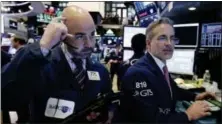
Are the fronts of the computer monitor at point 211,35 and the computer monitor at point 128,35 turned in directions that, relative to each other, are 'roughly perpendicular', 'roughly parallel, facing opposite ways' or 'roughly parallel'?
roughly parallel

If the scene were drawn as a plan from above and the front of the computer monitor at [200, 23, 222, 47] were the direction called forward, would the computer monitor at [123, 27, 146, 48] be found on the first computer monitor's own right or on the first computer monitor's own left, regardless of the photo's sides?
on the first computer monitor's own right

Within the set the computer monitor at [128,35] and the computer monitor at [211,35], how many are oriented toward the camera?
2

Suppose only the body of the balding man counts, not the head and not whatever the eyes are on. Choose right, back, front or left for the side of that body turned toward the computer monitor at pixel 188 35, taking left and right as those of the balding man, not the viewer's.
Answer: left

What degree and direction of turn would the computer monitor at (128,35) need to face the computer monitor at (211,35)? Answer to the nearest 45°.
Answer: approximately 45° to its left

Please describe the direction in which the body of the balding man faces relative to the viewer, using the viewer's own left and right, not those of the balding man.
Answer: facing the viewer and to the right of the viewer

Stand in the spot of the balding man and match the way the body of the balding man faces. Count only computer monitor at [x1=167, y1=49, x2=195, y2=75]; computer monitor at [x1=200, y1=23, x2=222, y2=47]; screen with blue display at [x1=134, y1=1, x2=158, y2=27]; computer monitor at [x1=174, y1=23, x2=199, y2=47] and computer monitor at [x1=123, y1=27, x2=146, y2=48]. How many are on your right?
0

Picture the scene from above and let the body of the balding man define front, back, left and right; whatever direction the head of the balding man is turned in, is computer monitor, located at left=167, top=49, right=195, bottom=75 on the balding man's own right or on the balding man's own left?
on the balding man's own left

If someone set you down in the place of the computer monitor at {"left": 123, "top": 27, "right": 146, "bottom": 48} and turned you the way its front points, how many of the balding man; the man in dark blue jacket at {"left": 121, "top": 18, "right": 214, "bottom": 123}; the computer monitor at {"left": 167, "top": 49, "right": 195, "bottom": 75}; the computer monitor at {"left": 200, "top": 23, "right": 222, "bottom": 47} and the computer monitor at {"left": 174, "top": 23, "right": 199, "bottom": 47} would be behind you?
0

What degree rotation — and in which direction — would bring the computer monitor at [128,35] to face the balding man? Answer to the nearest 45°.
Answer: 0° — it already faces them

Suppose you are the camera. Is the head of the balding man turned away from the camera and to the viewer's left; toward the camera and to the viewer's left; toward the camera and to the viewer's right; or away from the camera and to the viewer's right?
toward the camera and to the viewer's right

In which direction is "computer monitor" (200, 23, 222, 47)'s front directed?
toward the camera

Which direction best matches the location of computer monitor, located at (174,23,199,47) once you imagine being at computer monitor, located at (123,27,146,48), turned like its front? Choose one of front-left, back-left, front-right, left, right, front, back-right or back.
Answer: front-left
